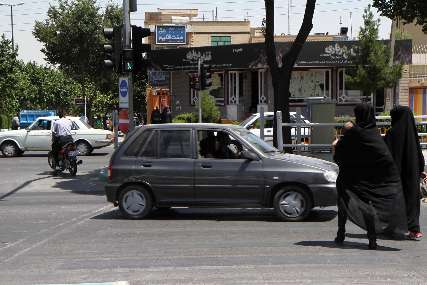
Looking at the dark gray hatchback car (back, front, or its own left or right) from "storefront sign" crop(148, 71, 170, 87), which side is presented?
left

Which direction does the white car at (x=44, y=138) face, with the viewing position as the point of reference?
facing to the left of the viewer

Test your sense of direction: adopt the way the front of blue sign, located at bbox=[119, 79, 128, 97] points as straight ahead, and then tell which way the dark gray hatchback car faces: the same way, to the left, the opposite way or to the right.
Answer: to the left

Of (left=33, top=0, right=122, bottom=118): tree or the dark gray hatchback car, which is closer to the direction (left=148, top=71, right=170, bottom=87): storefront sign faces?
the dark gray hatchback car

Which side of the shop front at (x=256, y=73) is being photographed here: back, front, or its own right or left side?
front

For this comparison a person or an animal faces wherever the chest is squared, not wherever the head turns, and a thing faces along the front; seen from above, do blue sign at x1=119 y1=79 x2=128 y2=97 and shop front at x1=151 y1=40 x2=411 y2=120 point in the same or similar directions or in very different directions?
same or similar directions

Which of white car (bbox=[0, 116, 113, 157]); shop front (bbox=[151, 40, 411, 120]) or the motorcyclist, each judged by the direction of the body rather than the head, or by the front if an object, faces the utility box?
the shop front

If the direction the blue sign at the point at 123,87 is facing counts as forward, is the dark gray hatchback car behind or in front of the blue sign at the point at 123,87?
in front

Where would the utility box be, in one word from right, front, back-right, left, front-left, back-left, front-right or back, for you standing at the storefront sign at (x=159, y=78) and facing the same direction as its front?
front

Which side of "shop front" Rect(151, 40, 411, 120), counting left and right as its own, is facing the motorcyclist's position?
front

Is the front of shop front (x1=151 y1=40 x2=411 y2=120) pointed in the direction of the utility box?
yes

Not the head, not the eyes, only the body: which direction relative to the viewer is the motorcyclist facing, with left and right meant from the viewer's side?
facing away from the viewer and to the left of the viewer
